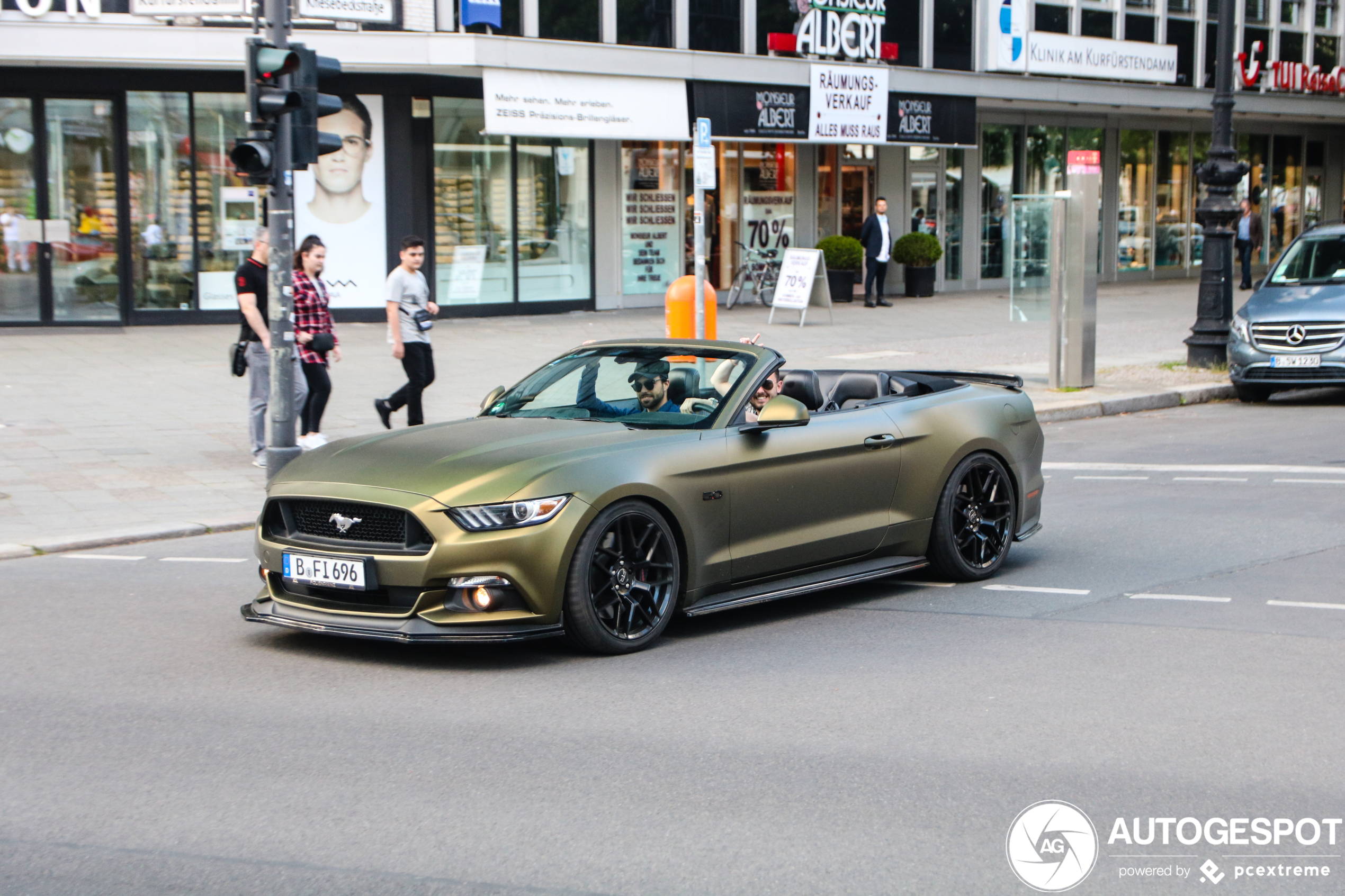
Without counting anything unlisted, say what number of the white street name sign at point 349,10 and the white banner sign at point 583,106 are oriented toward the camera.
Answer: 2

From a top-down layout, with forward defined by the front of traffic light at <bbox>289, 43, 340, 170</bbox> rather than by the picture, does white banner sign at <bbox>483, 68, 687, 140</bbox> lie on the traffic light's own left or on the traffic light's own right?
on the traffic light's own left

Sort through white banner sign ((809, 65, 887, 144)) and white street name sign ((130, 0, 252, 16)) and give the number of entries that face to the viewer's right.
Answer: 0

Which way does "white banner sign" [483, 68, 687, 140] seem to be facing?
toward the camera

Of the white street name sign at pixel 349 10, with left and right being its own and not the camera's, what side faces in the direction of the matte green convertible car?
front

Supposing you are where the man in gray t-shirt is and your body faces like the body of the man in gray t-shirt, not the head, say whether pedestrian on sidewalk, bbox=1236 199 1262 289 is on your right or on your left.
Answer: on your left

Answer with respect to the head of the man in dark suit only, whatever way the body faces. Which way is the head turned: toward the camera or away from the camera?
toward the camera

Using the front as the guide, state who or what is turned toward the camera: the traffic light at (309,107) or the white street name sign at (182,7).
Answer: the white street name sign

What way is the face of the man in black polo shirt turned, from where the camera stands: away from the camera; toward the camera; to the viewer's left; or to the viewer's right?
to the viewer's right

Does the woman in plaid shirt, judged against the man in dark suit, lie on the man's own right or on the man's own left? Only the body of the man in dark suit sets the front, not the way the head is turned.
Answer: on the man's own right

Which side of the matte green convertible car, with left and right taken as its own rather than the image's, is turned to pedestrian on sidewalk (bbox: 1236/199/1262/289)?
back

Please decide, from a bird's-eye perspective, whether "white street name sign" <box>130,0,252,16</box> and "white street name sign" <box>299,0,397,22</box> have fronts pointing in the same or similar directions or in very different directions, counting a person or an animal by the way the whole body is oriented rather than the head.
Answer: same or similar directions
